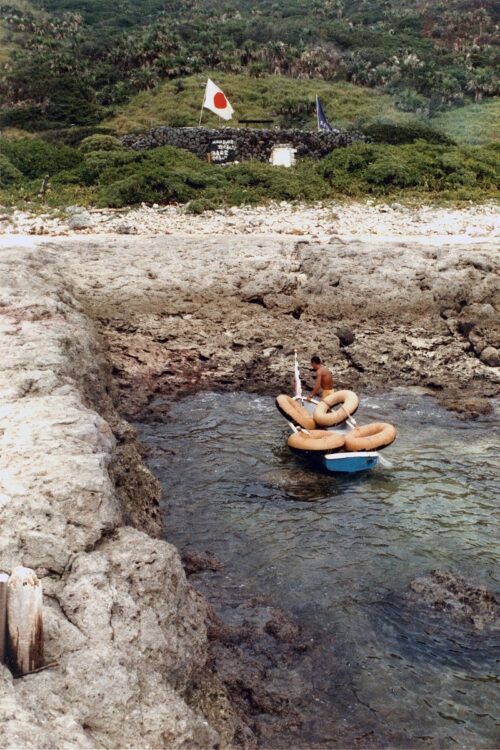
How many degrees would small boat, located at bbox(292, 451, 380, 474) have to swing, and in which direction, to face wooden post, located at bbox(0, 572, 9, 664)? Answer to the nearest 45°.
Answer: approximately 90° to its left

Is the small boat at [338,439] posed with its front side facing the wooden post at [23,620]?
no

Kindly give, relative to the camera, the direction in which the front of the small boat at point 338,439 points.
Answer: facing away from the viewer and to the left of the viewer

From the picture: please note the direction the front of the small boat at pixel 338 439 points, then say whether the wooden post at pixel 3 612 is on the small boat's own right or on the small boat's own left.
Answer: on the small boat's own left
